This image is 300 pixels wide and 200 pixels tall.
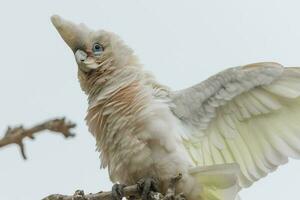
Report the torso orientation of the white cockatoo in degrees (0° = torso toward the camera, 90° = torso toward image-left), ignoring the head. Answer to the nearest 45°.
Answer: approximately 45°

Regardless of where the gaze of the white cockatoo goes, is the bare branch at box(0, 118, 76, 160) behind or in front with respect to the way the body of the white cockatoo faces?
in front
